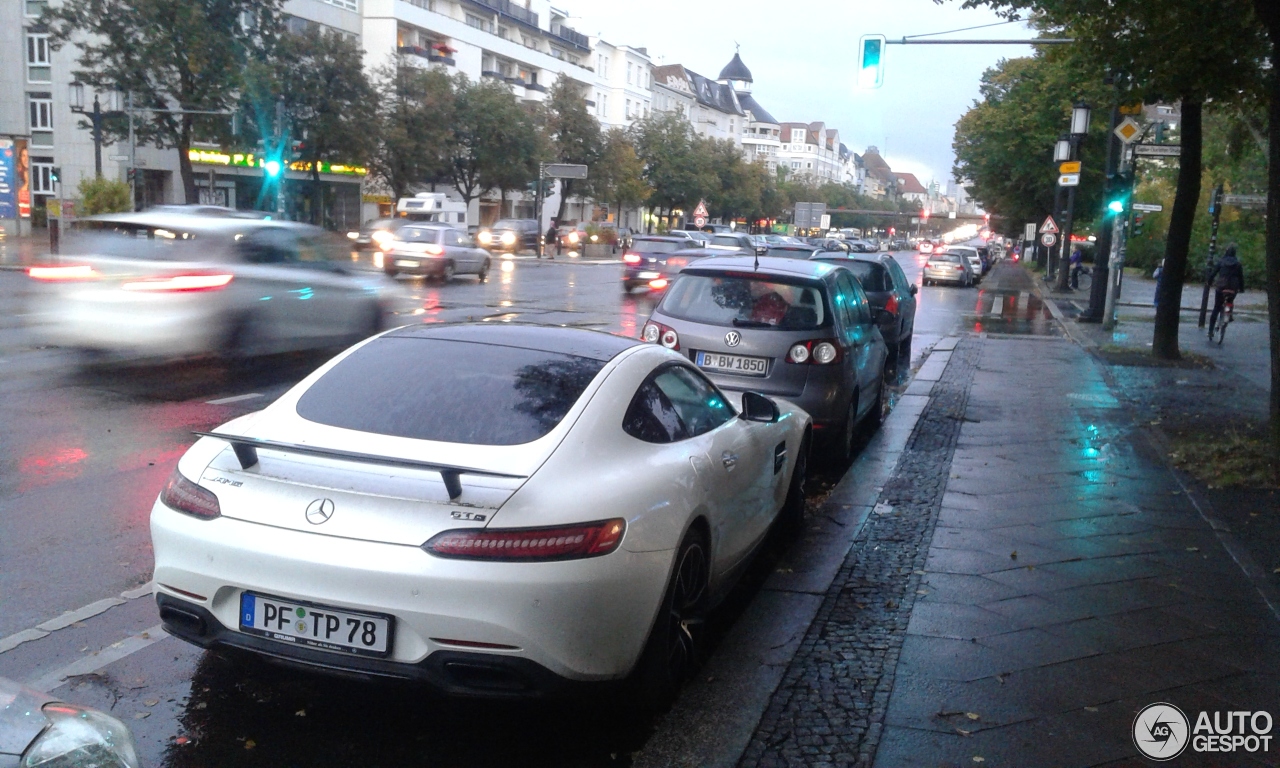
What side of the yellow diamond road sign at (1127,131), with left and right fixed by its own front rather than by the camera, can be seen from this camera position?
front

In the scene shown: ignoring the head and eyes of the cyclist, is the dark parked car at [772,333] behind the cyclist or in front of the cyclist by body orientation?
behind

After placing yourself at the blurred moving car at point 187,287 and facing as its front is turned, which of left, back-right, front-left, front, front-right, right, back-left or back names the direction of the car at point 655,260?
front

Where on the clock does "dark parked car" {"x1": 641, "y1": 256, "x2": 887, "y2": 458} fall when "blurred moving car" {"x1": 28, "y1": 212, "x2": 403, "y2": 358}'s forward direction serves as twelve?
The dark parked car is roughly at 3 o'clock from the blurred moving car.

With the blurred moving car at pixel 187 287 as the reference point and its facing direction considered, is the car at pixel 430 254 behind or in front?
in front

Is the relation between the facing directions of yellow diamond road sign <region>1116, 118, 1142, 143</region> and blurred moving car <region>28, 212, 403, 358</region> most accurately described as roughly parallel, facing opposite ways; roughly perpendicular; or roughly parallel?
roughly parallel, facing opposite ways

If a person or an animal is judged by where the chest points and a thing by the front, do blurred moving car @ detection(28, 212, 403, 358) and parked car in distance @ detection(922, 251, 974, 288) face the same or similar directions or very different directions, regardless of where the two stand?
same or similar directions

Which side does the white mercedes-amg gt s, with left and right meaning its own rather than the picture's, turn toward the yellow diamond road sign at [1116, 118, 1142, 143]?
front

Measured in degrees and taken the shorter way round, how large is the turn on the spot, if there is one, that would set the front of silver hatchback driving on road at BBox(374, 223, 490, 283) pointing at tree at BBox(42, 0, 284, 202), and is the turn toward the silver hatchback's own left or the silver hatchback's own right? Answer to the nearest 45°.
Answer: approximately 90° to the silver hatchback's own left

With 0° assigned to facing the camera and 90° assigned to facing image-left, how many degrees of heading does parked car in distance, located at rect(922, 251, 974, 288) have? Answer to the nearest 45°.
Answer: approximately 180°

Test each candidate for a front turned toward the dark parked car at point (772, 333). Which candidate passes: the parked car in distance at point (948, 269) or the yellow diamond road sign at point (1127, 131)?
the yellow diamond road sign

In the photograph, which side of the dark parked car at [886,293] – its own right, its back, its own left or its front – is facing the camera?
back

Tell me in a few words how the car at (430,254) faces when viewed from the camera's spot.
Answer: facing away from the viewer and to the right of the viewer

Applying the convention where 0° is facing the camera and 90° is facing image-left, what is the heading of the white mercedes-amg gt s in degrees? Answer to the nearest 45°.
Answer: approximately 225°

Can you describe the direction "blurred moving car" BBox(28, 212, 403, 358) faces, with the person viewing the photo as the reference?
facing away from the viewer and to the right of the viewer
